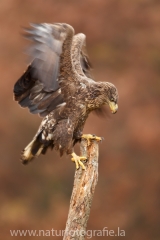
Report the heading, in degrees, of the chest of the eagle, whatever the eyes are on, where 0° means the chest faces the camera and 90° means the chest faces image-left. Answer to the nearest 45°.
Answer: approximately 270°
